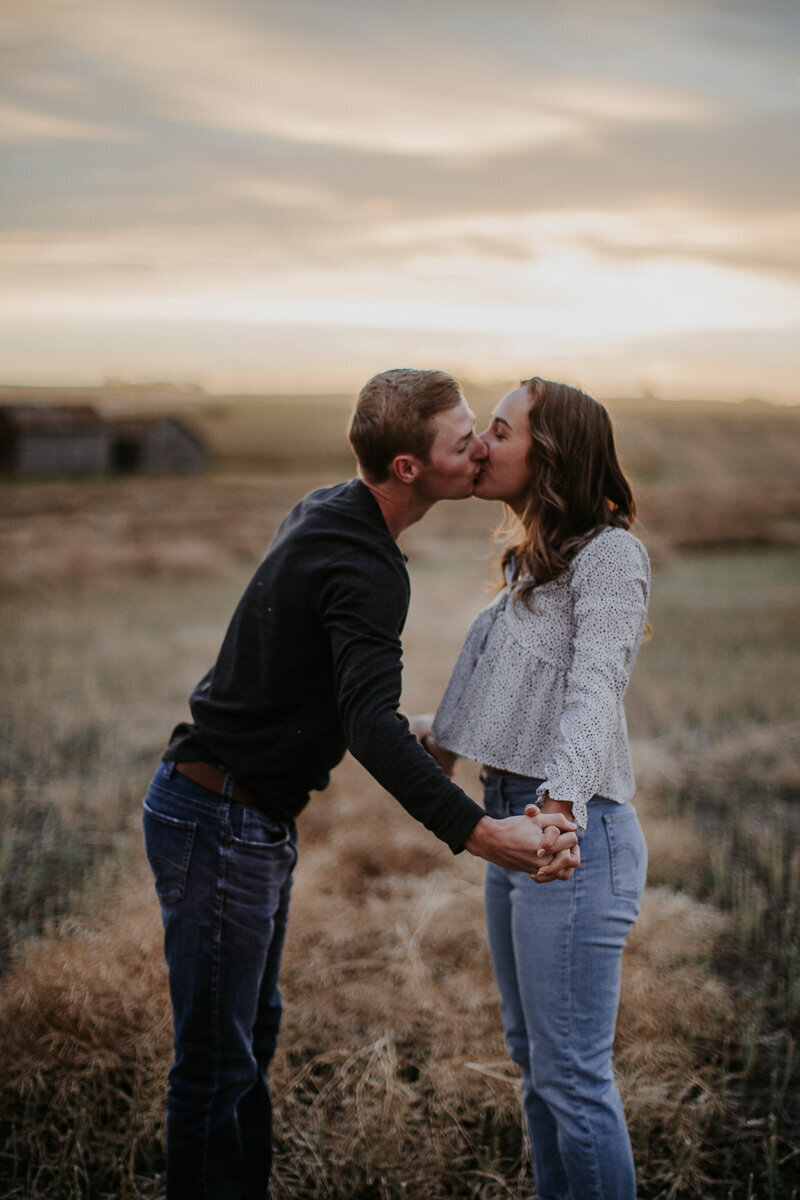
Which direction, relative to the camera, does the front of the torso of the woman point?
to the viewer's left

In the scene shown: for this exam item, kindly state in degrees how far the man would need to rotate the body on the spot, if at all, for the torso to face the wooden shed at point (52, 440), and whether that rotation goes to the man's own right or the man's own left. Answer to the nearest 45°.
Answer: approximately 90° to the man's own left

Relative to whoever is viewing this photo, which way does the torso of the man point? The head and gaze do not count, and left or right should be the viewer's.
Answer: facing to the right of the viewer

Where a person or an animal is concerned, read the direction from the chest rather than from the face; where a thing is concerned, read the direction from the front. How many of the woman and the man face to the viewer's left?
1

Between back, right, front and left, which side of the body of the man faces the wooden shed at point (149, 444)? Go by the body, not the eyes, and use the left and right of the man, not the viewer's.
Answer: left

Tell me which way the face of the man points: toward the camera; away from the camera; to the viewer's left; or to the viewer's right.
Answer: to the viewer's right

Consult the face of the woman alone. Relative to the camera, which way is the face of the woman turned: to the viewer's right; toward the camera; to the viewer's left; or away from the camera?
to the viewer's left

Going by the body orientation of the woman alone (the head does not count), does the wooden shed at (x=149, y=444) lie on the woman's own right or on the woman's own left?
on the woman's own right

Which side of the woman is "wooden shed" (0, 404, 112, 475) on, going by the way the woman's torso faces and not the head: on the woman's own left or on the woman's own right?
on the woman's own right

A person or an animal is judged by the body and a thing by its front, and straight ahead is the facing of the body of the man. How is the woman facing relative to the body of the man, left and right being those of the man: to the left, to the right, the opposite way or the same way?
the opposite way
